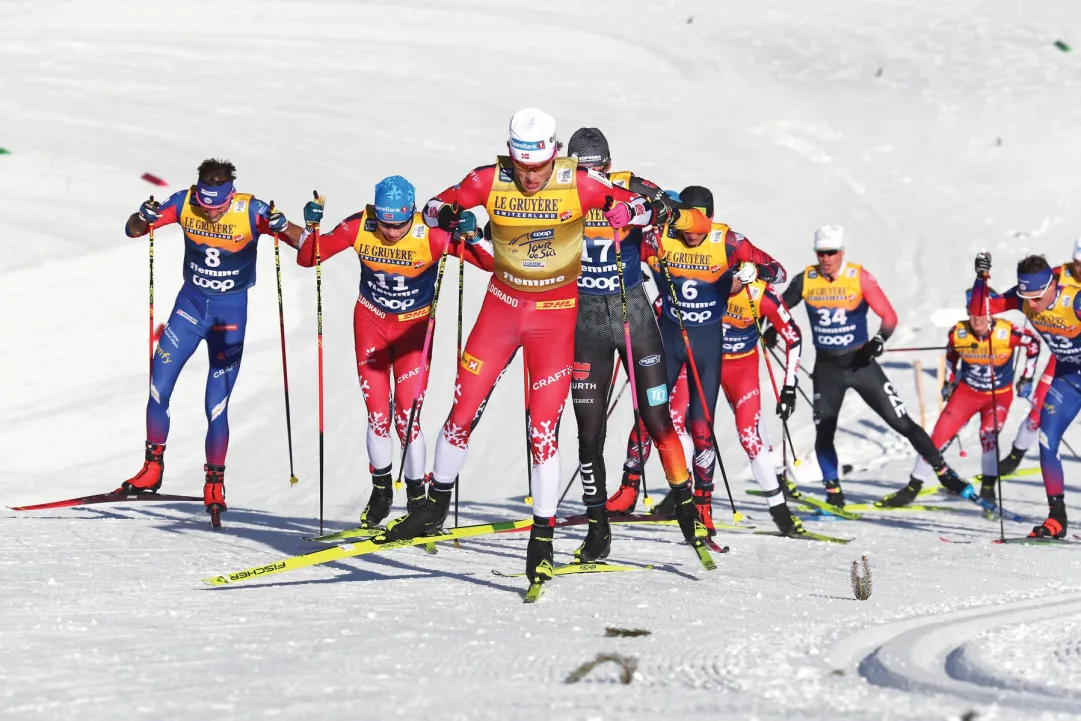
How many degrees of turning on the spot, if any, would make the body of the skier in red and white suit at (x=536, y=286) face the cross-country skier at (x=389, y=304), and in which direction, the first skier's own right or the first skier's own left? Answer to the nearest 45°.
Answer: approximately 135° to the first skier's own right

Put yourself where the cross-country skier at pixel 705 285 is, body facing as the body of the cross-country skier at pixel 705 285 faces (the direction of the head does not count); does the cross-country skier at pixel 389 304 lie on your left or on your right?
on your right

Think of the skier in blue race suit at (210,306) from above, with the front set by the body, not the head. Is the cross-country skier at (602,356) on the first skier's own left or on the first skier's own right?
on the first skier's own left

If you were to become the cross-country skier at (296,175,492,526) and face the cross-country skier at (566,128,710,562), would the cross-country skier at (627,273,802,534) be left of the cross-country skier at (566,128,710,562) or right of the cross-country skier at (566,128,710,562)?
left

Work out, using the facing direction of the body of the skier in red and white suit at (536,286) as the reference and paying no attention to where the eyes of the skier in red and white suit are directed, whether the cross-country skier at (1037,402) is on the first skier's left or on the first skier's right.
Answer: on the first skier's left

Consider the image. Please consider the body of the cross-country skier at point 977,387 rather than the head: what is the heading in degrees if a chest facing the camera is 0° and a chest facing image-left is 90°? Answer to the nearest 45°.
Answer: approximately 0°

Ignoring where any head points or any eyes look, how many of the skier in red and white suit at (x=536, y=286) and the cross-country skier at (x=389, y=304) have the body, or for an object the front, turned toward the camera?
2

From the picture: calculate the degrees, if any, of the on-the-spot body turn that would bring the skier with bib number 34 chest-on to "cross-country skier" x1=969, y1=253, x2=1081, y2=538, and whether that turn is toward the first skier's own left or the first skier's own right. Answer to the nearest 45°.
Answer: approximately 45° to the first skier's own left

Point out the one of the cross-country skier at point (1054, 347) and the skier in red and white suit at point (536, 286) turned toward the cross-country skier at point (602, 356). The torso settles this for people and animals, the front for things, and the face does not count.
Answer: the cross-country skier at point (1054, 347)

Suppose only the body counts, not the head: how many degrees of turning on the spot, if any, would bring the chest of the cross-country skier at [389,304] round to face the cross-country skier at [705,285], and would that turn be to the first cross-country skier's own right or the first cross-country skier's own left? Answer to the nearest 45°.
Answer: approximately 90° to the first cross-country skier's own left
